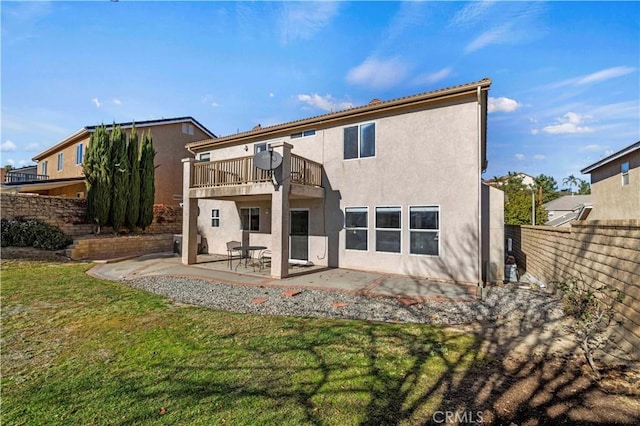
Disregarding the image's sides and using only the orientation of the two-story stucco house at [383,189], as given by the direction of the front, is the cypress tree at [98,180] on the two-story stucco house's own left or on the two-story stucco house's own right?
on the two-story stucco house's own left

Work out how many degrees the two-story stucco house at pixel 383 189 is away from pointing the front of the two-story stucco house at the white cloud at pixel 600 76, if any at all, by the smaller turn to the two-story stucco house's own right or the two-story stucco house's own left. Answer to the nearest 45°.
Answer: approximately 45° to the two-story stucco house's own right

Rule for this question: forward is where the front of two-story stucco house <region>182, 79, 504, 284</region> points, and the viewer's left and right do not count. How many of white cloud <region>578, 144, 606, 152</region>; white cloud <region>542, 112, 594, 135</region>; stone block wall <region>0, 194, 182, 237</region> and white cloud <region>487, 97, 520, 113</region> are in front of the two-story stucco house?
3

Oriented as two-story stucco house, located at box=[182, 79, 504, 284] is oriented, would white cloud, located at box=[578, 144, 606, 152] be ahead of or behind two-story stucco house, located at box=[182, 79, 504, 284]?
ahead

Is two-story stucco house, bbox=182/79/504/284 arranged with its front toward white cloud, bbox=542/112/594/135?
yes

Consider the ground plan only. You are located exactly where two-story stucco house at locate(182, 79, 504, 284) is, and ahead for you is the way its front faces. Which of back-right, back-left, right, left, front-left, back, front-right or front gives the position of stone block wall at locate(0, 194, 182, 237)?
back-left

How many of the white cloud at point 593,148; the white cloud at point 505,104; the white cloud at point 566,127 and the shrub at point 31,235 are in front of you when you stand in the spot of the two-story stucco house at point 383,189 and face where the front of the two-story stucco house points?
3

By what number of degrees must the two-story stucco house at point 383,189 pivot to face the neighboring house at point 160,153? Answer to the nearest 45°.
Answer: approximately 90° to its left

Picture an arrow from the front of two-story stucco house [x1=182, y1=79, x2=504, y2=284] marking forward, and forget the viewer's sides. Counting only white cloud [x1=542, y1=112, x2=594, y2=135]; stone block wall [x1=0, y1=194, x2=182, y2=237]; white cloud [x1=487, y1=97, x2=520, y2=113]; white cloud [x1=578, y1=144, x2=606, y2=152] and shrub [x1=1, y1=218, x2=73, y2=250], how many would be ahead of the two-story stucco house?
3

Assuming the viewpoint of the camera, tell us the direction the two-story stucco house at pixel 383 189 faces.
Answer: facing away from the viewer and to the right of the viewer

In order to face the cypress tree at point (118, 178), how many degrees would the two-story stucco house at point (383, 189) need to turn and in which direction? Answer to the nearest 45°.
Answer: approximately 135° to its left

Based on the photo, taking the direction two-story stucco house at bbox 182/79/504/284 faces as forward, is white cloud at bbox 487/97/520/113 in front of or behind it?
in front
